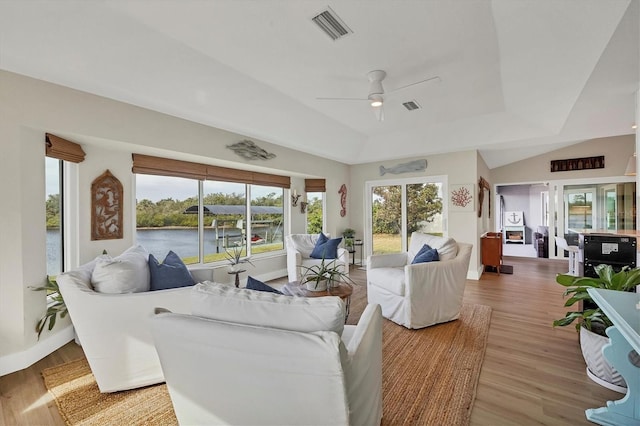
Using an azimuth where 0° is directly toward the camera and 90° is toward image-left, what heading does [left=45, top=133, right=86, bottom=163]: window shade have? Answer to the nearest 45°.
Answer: approximately 315°

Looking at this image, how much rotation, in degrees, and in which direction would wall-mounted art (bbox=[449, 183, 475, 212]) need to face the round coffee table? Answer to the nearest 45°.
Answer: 0° — it already faces it

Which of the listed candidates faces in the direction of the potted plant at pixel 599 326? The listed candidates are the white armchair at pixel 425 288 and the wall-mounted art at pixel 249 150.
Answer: the wall-mounted art

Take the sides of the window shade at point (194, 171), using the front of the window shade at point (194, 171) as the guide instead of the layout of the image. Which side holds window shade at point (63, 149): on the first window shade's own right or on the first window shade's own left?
on the first window shade's own right

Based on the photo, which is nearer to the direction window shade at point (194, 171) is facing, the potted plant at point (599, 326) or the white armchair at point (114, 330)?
the potted plant

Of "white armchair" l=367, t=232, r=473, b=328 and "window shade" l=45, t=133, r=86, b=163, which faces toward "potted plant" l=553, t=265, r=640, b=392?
the window shade

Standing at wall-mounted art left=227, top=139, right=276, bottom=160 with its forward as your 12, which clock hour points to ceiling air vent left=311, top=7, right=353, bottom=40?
The ceiling air vent is roughly at 1 o'clock from the wall-mounted art.
